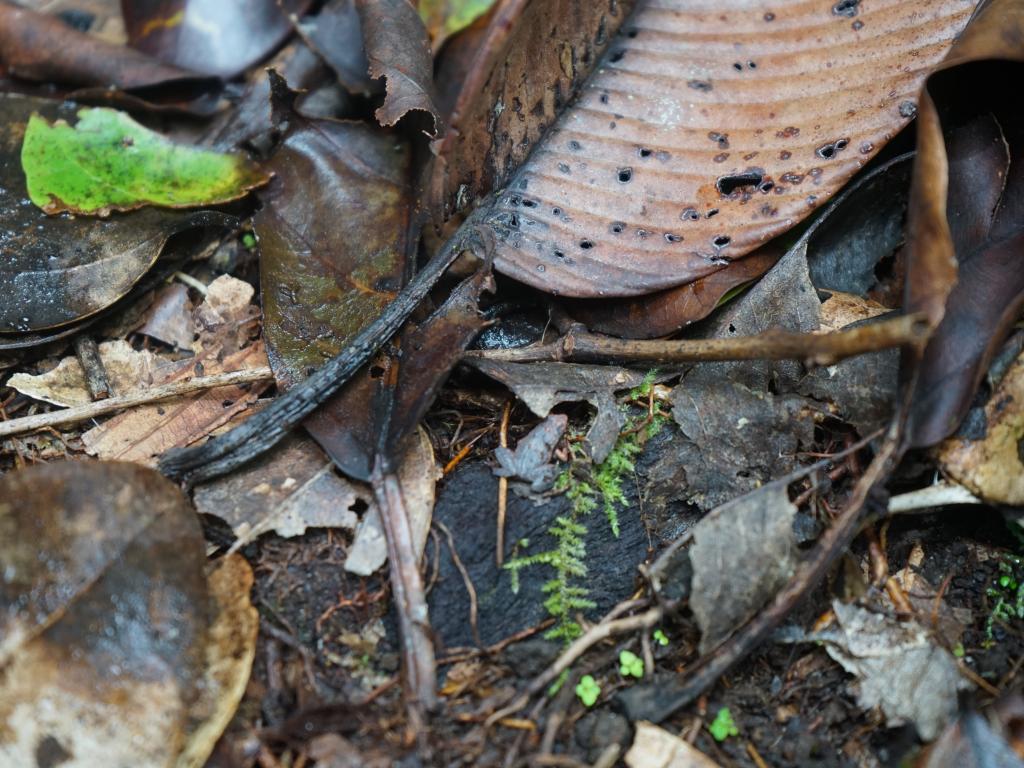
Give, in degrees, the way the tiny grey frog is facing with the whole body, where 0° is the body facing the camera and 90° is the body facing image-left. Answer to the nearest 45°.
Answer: approximately 225°

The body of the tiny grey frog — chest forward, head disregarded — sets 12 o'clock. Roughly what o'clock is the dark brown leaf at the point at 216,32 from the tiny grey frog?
The dark brown leaf is roughly at 9 o'clock from the tiny grey frog.

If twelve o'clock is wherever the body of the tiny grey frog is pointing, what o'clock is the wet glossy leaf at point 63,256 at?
The wet glossy leaf is roughly at 8 o'clock from the tiny grey frog.

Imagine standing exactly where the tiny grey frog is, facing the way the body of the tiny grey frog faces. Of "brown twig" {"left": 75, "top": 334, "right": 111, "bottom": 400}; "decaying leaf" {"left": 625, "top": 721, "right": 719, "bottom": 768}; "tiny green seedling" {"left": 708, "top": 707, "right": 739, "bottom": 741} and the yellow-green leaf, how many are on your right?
2

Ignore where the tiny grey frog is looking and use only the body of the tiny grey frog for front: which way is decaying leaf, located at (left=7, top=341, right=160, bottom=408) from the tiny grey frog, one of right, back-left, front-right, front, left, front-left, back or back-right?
back-left

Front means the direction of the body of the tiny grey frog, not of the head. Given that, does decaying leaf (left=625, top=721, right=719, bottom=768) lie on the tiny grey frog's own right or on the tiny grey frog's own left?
on the tiny grey frog's own right
